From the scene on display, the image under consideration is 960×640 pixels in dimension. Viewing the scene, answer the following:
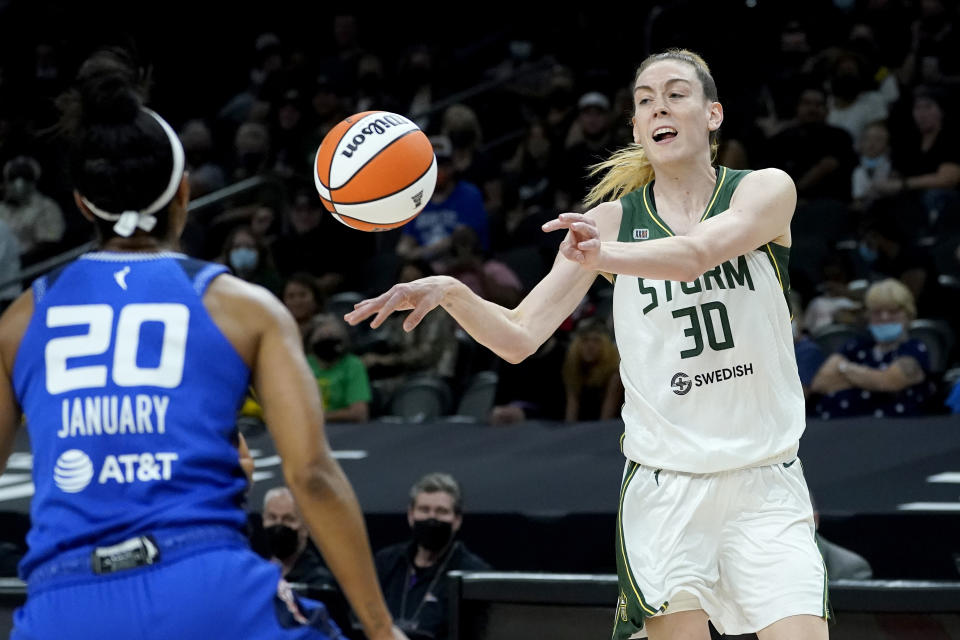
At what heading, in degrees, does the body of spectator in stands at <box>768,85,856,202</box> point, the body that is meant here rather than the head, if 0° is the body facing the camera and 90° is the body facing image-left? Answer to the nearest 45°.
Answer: approximately 0°

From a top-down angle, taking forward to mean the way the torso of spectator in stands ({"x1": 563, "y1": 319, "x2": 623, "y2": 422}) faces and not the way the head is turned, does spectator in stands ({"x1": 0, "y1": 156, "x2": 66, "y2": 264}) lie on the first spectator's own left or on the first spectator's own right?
on the first spectator's own right

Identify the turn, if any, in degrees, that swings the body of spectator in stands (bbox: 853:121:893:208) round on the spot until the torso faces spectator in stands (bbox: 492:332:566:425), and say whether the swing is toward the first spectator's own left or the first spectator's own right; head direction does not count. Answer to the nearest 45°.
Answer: approximately 45° to the first spectator's own right

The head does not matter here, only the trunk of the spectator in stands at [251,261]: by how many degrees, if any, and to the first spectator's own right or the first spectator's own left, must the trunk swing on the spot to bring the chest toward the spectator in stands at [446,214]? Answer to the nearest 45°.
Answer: approximately 90° to the first spectator's own left

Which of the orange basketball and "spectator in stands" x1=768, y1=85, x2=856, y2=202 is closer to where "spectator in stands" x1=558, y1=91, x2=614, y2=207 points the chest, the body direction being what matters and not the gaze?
the orange basketball

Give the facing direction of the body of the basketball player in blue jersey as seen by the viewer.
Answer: away from the camera

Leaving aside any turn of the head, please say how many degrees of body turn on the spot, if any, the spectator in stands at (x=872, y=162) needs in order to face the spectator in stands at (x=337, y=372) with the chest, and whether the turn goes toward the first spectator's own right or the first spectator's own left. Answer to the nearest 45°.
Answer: approximately 45° to the first spectator's own right
